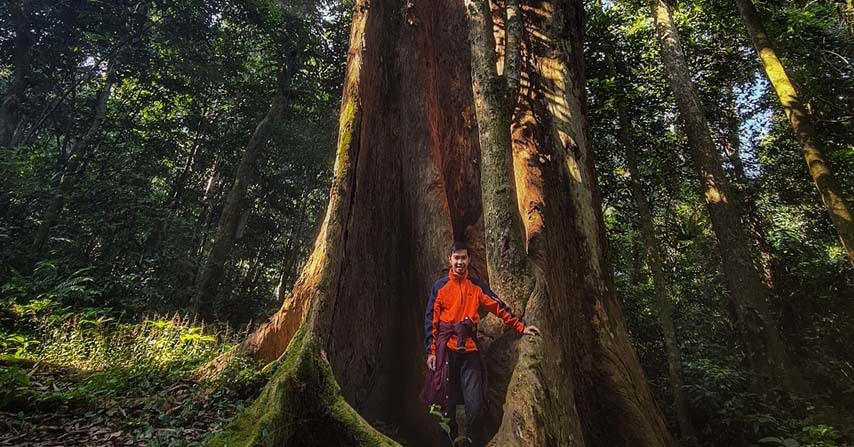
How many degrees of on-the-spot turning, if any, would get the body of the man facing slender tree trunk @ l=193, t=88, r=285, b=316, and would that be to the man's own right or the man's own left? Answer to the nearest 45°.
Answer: approximately 135° to the man's own right

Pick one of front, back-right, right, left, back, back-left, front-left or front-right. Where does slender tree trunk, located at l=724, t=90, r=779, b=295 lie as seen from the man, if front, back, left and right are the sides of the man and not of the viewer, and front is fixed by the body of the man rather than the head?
back-left

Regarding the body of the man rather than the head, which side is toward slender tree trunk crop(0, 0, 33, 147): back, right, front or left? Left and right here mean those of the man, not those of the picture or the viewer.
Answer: right

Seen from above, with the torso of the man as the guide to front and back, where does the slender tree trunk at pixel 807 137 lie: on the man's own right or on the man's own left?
on the man's own left

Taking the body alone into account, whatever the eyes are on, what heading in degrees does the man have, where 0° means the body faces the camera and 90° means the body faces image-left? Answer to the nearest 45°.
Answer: approximately 0°

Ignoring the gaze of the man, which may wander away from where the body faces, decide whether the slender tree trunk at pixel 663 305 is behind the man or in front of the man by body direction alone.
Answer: behind

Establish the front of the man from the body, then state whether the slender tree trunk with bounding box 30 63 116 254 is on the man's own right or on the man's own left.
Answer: on the man's own right

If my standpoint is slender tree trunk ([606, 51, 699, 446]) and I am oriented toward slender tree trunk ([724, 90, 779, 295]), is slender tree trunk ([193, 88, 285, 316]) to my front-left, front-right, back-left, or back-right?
back-left

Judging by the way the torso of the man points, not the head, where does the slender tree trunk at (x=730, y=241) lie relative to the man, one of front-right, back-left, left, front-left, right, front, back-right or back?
back-left
